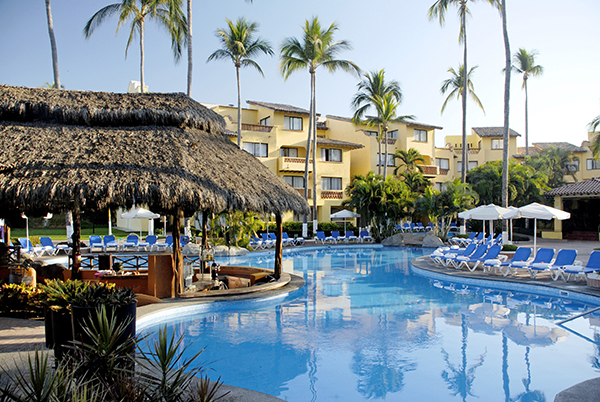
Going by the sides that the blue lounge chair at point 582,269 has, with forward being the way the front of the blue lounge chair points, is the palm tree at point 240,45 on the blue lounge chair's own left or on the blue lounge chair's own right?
on the blue lounge chair's own right

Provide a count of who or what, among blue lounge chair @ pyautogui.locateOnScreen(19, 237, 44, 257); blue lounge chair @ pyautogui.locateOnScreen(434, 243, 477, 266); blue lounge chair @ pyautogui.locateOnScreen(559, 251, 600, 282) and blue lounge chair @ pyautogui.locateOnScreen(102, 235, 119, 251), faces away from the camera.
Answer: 0

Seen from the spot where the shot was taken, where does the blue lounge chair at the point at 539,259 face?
facing the viewer and to the left of the viewer

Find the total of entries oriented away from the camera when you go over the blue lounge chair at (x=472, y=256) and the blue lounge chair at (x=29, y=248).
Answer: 0

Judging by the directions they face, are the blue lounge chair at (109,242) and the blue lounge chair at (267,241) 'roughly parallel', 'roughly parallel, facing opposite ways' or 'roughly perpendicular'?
roughly parallel

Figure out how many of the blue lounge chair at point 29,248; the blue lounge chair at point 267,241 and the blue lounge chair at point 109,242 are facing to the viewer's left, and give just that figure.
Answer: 0

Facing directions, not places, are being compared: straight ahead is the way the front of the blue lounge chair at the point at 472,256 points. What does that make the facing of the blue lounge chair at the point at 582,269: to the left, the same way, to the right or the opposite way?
the same way

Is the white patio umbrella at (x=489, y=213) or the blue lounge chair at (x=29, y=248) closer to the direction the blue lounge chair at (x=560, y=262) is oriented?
the blue lounge chair

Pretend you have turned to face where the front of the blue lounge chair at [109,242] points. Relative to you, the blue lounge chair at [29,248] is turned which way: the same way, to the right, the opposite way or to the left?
the same way

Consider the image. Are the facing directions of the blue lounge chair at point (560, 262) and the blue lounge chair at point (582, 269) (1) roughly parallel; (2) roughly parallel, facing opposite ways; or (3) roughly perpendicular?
roughly parallel

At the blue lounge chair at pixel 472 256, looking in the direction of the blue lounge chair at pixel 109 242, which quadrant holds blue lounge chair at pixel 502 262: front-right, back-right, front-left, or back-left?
back-left

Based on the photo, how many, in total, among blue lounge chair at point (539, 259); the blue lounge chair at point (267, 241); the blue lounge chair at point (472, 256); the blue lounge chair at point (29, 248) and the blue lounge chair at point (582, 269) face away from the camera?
0
